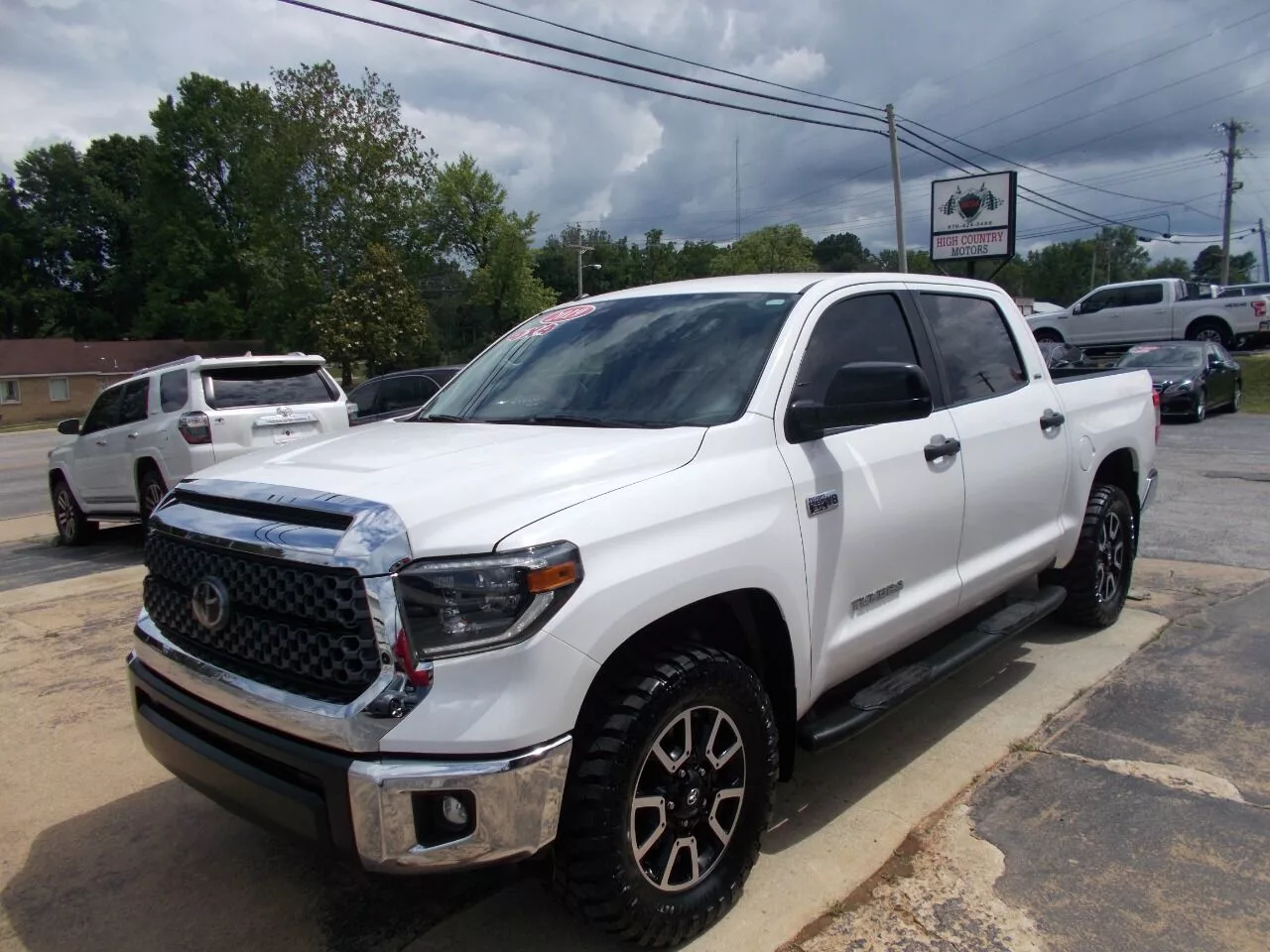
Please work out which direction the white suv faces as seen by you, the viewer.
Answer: facing away from the viewer and to the left of the viewer

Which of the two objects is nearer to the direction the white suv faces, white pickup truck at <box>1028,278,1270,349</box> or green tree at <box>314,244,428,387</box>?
the green tree

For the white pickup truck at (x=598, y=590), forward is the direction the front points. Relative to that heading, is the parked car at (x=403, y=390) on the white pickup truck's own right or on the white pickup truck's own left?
on the white pickup truck's own right

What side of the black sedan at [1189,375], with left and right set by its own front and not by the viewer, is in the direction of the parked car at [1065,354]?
right

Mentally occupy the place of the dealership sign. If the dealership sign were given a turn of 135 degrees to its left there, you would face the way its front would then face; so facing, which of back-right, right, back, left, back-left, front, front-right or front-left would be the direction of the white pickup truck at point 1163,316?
front-right

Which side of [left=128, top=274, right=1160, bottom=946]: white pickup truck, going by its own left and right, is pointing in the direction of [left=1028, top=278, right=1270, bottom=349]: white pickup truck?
back

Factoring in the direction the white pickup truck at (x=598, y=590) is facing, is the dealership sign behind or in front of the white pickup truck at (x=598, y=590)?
behind

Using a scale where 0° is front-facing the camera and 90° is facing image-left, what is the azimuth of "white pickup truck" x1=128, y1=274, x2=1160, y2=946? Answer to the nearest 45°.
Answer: approximately 45°

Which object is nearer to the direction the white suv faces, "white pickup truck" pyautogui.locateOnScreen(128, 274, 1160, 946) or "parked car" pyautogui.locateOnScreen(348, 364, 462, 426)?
the parked car

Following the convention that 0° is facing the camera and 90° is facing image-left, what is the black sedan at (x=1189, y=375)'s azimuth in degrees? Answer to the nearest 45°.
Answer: approximately 45°
